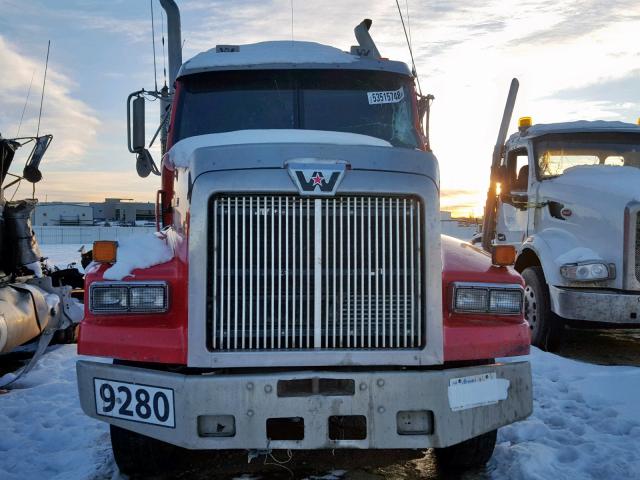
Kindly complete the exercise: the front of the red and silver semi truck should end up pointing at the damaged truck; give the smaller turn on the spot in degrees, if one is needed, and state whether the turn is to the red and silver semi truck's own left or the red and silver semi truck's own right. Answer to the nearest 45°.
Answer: approximately 135° to the red and silver semi truck's own right

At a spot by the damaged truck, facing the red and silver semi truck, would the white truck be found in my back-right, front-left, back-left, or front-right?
front-left

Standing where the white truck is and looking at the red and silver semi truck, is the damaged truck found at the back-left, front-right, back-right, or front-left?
front-right

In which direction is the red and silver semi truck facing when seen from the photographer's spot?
facing the viewer

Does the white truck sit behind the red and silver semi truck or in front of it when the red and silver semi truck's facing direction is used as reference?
behind
